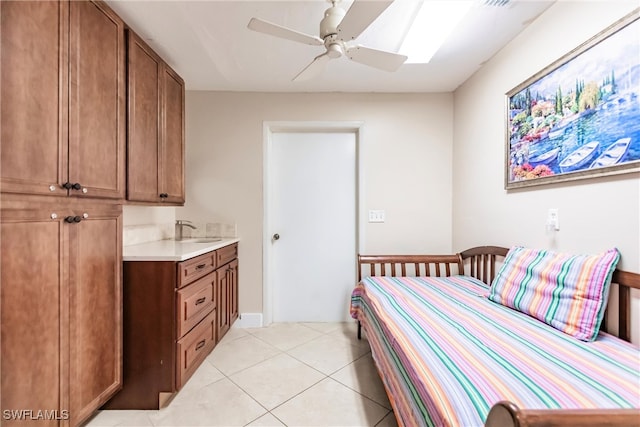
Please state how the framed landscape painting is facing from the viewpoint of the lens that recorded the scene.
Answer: facing the viewer and to the left of the viewer

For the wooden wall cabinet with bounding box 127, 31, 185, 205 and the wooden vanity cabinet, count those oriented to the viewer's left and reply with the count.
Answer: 0

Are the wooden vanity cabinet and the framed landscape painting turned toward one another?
yes

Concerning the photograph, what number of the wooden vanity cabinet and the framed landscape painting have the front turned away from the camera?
0

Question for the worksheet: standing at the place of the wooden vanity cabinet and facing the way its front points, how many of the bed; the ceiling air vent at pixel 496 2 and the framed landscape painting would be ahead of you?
3

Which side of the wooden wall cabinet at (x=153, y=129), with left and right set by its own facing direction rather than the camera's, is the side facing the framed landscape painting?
front

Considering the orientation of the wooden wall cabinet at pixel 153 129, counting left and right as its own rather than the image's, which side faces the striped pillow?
front

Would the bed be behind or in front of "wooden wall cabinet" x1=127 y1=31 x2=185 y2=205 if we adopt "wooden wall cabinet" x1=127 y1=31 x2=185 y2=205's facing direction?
in front

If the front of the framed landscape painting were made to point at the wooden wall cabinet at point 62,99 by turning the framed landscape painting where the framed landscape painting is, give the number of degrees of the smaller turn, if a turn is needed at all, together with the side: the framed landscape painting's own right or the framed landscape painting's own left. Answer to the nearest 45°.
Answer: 0° — it already faces it

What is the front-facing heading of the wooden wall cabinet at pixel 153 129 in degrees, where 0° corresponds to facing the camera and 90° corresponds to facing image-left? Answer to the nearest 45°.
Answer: approximately 315°

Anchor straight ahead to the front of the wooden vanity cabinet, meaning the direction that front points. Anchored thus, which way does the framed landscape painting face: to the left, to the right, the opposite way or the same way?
the opposite way

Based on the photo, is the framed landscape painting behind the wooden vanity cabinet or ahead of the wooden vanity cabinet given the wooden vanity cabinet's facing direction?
ahead
